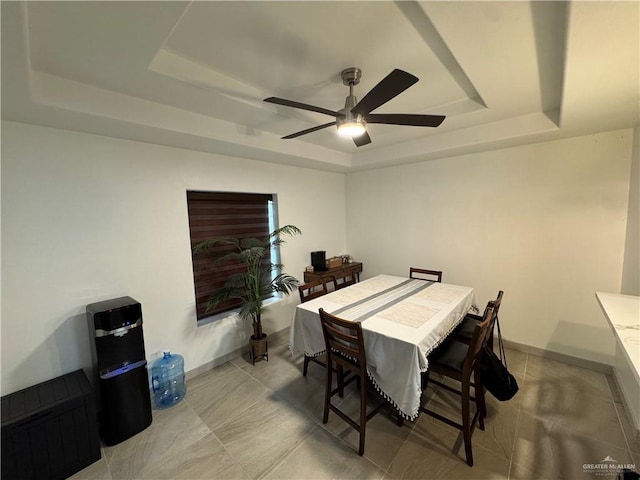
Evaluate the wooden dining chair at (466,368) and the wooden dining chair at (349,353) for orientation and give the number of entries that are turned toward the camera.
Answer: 0

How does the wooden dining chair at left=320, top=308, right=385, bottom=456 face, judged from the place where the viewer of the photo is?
facing away from the viewer and to the right of the viewer

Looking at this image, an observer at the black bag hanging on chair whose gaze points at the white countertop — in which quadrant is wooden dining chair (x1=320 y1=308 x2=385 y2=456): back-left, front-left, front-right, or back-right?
back-right

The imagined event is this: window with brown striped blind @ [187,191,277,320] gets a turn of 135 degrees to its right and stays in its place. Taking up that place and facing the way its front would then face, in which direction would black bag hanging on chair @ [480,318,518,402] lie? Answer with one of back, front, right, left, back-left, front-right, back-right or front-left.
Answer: back-left

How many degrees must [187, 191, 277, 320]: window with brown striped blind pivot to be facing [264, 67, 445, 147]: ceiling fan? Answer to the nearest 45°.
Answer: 0° — it already faces it

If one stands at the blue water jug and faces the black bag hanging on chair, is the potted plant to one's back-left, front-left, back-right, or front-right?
front-left

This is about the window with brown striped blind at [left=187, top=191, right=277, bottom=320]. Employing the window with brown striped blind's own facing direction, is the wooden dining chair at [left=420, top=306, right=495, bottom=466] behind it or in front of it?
in front

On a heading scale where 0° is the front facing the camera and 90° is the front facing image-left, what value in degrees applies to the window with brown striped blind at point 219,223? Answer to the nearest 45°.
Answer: approximately 315°

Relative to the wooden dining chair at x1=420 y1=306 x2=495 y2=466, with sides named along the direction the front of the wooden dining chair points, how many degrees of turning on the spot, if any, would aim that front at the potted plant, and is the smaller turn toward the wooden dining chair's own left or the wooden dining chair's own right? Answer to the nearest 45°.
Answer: approximately 45° to the wooden dining chair's own left

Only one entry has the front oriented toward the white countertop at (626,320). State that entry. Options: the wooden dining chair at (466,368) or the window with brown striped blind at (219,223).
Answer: the window with brown striped blind

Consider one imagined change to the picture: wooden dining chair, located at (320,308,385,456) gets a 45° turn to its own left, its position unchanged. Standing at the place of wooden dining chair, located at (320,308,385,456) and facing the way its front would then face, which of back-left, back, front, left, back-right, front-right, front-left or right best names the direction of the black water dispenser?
left

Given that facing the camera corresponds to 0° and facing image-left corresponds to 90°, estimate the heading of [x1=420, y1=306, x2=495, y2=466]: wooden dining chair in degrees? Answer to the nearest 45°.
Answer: approximately 135°

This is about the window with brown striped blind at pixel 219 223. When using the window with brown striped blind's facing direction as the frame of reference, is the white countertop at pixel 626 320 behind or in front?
in front

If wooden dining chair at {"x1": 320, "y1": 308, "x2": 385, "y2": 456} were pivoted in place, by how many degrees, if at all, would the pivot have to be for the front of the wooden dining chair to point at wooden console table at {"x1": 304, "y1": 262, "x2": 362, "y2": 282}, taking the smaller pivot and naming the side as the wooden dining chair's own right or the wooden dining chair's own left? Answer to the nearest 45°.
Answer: approximately 45° to the wooden dining chair's own left

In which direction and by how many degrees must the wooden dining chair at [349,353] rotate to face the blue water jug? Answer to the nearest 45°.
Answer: approximately 135° to its left

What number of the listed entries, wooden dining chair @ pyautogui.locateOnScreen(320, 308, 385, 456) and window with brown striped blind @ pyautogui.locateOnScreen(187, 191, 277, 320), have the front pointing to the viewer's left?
0
